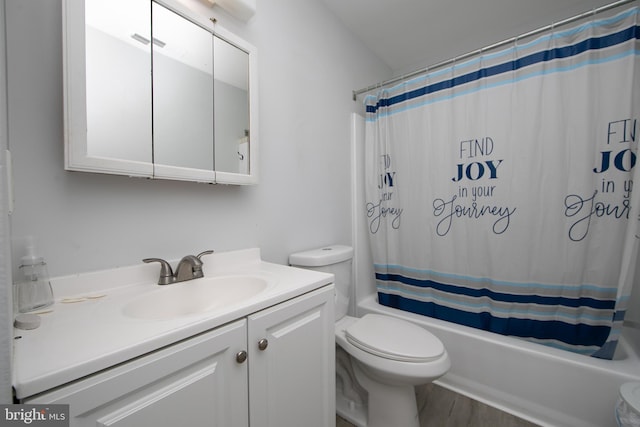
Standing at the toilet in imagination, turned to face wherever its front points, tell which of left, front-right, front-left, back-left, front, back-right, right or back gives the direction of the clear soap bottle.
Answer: right

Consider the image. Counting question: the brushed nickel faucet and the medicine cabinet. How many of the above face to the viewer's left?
0

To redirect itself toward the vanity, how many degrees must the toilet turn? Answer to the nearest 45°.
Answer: approximately 90° to its right

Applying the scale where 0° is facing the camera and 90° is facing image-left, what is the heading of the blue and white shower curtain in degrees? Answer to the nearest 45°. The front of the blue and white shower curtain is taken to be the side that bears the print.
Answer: approximately 45°

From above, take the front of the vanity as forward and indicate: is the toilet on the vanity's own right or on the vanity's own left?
on the vanity's own left

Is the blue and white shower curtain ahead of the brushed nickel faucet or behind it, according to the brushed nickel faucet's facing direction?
ahead

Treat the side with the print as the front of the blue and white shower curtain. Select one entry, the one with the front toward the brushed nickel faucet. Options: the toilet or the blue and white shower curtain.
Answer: the blue and white shower curtain

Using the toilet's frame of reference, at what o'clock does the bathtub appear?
The bathtub is roughly at 10 o'clock from the toilet.

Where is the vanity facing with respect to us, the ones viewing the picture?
facing the viewer and to the right of the viewer

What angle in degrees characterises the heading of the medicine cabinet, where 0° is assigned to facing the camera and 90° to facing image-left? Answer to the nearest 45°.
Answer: approximately 315°

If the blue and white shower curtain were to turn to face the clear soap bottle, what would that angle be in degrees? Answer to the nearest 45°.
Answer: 0° — it already faces it
